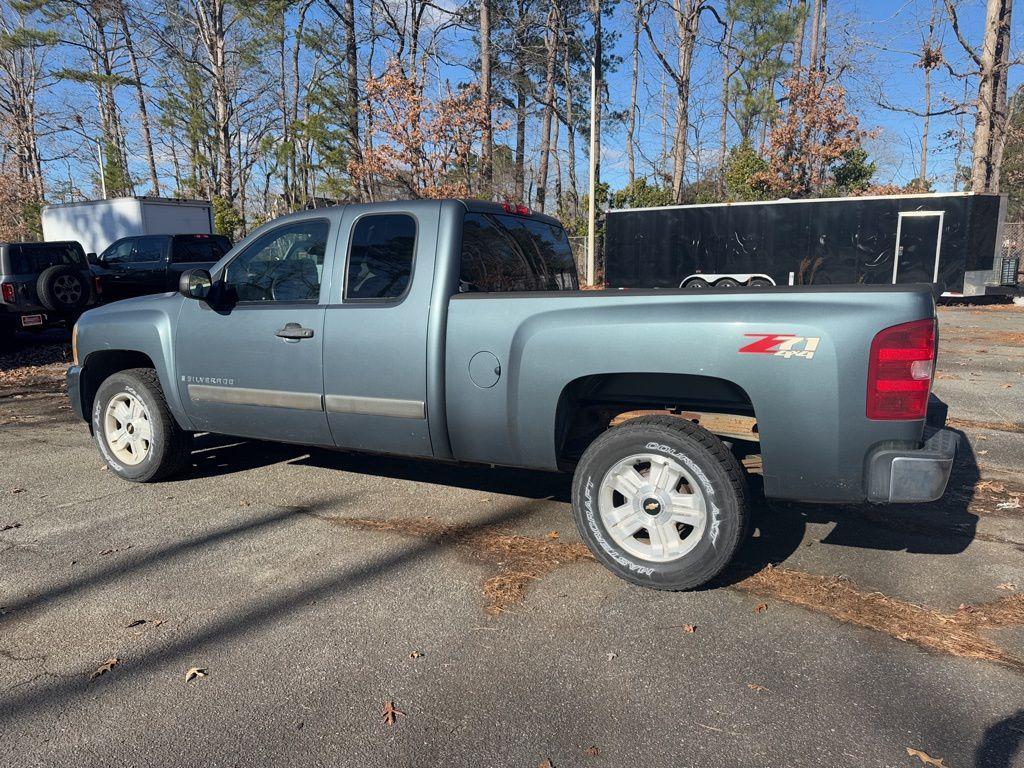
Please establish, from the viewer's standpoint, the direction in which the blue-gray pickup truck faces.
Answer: facing away from the viewer and to the left of the viewer

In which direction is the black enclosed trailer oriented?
to the viewer's right

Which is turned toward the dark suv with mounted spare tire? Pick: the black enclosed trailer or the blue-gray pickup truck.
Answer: the blue-gray pickup truck

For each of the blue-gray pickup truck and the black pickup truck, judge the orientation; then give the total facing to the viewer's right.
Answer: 0

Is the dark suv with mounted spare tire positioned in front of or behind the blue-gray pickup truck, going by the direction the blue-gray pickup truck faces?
in front

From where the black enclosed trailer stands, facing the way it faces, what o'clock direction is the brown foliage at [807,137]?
The brown foliage is roughly at 9 o'clock from the black enclosed trailer.

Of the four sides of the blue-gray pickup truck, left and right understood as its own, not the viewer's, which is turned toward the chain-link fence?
right

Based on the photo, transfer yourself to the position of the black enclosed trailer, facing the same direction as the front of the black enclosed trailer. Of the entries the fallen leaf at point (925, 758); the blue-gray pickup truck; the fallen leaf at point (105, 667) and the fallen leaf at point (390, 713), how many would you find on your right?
4

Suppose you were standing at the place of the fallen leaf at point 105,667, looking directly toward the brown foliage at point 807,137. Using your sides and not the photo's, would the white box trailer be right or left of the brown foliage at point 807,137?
left

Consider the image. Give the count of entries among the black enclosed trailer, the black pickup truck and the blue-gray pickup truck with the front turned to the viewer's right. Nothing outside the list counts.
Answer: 1

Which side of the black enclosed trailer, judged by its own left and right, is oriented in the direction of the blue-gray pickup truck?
right

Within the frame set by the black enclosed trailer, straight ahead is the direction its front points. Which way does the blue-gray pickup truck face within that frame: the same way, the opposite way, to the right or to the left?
the opposite way
